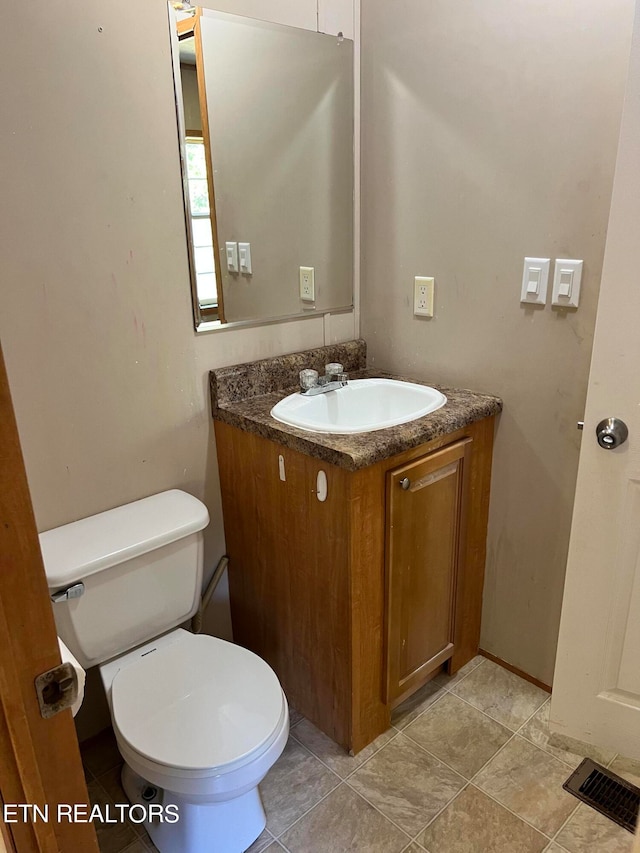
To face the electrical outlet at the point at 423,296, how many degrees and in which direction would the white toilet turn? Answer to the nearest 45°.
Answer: approximately 90° to its left

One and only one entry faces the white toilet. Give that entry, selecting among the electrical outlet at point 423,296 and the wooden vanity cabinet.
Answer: the electrical outlet

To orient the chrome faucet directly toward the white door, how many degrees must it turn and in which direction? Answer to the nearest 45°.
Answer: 0° — it already faces it

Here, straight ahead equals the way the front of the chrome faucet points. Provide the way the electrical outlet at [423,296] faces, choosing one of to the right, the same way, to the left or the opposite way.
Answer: to the right

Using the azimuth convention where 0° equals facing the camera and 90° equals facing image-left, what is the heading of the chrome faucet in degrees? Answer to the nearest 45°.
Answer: approximately 315°

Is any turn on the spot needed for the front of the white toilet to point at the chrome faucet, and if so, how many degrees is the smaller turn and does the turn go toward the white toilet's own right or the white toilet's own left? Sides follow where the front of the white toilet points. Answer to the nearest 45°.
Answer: approximately 90° to the white toilet's own left

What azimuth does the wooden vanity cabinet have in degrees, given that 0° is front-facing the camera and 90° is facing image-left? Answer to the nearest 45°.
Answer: approximately 315°

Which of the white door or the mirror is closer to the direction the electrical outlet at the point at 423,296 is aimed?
the mirror
